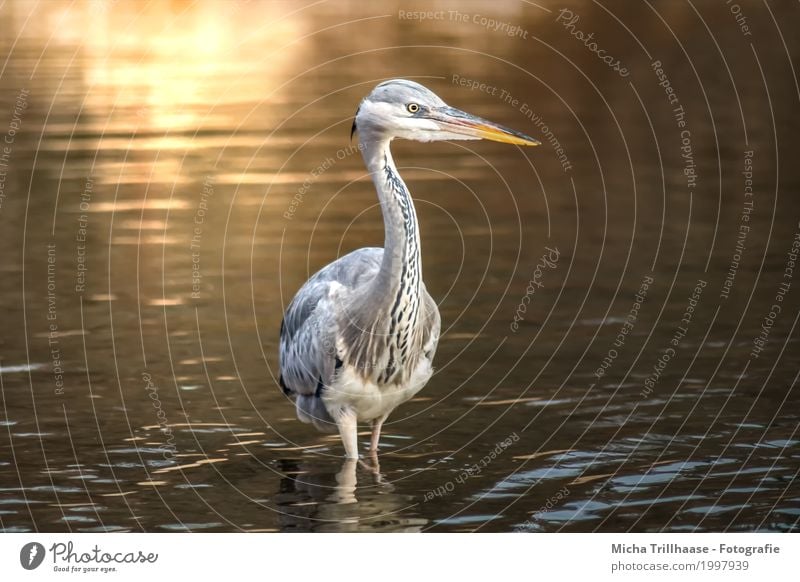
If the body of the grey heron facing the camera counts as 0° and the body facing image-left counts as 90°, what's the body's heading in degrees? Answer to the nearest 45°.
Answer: approximately 315°
